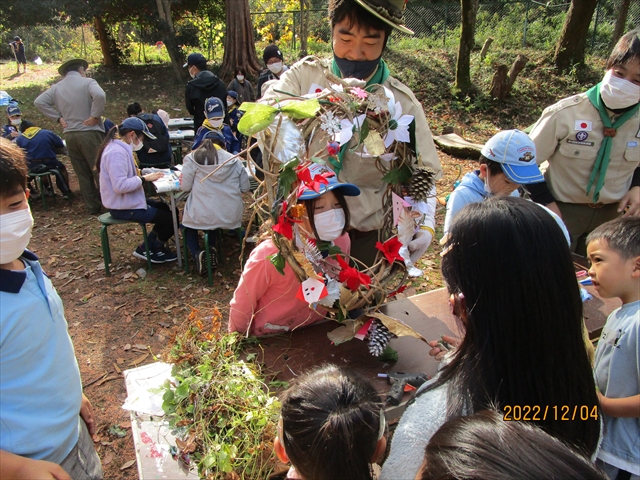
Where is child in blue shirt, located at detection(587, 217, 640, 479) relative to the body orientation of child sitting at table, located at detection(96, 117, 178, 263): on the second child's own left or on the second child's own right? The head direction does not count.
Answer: on the second child's own right

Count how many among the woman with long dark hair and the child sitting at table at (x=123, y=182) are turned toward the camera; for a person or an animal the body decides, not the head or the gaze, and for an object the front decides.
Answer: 0

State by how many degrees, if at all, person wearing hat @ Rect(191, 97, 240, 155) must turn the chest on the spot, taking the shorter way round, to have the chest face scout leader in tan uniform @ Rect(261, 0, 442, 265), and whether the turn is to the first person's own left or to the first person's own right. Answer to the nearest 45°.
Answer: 0° — they already face them

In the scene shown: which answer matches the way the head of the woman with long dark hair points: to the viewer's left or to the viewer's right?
to the viewer's left

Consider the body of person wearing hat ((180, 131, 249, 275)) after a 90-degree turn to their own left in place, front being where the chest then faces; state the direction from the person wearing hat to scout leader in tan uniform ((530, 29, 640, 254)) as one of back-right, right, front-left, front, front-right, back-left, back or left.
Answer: back-left

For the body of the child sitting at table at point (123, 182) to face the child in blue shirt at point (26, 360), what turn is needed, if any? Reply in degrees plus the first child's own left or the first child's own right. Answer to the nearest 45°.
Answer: approximately 90° to the first child's own right

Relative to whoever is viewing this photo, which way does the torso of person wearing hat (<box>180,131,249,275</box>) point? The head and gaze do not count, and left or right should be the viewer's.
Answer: facing away from the viewer

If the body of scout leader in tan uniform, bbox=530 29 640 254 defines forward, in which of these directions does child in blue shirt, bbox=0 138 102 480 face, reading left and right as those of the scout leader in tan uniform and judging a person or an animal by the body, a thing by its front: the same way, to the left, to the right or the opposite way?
to the left

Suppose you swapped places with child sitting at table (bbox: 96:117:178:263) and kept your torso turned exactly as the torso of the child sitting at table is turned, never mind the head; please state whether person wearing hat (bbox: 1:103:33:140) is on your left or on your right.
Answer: on your left

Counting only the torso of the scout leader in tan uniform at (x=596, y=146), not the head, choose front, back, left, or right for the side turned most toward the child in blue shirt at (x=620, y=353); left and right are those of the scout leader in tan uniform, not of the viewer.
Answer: front

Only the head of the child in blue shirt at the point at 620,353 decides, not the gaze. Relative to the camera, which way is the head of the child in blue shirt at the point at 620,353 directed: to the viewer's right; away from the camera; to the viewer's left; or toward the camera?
to the viewer's left

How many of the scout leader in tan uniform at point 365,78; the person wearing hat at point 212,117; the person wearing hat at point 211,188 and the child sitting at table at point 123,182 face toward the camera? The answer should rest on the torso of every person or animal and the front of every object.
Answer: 2
